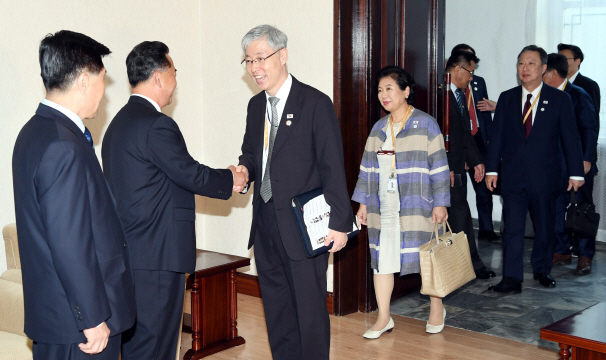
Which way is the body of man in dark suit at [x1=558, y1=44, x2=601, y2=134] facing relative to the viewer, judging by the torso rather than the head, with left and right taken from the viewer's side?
facing the viewer and to the left of the viewer

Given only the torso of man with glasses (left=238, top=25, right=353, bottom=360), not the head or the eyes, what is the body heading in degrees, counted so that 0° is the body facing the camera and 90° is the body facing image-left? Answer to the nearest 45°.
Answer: approximately 45°

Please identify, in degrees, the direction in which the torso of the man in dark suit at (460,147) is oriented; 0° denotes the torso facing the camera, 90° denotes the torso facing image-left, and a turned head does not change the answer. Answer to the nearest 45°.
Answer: approximately 315°

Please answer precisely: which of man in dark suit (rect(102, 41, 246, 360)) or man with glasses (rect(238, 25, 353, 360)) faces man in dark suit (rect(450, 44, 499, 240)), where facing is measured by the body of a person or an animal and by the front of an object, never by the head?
man in dark suit (rect(102, 41, 246, 360))

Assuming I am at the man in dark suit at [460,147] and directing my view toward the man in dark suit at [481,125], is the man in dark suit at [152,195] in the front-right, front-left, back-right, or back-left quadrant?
back-left

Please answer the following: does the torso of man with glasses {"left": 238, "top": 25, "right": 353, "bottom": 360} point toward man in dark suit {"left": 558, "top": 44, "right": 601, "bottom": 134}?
no

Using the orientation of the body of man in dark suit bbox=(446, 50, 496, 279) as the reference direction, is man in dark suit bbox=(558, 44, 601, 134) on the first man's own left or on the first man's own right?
on the first man's own left

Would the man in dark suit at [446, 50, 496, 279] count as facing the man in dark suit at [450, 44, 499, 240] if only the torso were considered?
no

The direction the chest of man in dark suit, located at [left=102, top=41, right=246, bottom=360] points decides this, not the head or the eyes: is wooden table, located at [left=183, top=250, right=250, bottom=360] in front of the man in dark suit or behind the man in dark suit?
in front

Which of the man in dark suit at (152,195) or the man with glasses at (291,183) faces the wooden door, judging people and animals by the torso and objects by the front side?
the man in dark suit

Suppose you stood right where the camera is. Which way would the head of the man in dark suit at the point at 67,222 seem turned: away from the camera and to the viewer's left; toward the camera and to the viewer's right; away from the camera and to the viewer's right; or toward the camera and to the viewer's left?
away from the camera and to the viewer's right

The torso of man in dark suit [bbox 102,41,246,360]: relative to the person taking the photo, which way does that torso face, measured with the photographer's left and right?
facing away from the viewer and to the right of the viewer

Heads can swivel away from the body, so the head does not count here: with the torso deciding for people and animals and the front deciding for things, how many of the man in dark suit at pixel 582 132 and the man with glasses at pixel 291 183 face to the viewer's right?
0

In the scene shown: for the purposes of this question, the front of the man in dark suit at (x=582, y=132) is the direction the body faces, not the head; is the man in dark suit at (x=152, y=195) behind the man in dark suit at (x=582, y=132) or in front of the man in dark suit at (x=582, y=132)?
in front

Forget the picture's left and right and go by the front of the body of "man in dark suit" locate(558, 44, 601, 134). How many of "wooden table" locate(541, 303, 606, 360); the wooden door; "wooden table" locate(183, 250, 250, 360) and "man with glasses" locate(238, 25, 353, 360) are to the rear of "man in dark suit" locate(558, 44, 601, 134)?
0

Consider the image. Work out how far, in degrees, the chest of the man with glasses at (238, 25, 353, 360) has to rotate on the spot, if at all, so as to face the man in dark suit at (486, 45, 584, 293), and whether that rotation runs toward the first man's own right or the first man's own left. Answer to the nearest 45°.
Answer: approximately 180°
